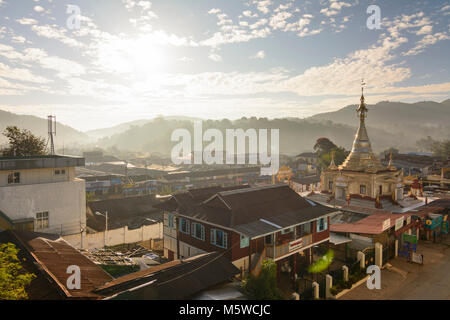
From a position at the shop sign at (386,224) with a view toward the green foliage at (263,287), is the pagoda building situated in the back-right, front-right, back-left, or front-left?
back-right

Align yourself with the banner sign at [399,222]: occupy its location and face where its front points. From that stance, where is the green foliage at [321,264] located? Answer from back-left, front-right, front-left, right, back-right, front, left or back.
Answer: right

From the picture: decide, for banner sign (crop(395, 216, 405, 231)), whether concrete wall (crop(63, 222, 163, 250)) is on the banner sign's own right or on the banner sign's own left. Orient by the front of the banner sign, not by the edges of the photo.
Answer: on the banner sign's own right

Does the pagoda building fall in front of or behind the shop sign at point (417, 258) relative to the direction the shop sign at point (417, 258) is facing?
behind

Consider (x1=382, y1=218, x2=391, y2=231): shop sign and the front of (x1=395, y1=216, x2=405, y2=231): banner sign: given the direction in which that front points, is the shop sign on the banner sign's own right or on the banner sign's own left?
on the banner sign's own right
